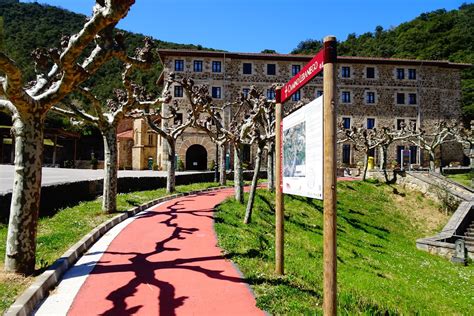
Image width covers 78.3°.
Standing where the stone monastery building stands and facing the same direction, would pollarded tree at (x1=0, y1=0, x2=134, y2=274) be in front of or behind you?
in front

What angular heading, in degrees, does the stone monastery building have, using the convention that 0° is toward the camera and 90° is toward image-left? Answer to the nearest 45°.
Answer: approximately 0°

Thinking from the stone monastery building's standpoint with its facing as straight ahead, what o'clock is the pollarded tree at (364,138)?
The pollarded tree is roughly at 12 o'clock from the stone monastery building.

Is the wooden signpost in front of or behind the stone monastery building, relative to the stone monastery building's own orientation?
in front

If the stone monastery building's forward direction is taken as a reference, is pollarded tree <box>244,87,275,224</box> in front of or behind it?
in front
